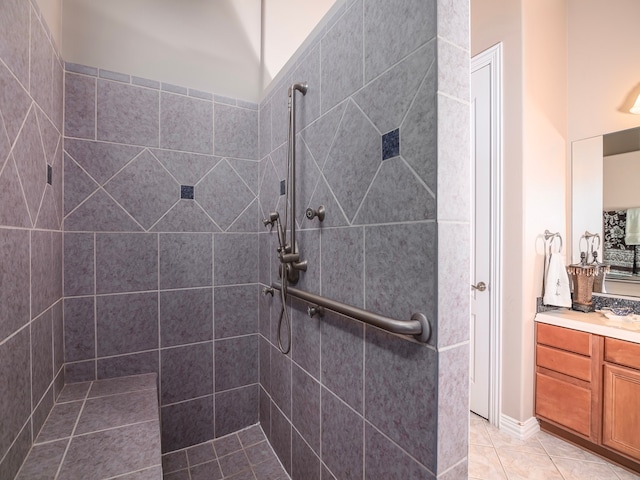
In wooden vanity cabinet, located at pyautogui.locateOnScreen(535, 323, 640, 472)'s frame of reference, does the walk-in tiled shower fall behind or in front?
in front

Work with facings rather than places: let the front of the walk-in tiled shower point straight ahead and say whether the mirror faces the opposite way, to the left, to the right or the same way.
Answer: to the right

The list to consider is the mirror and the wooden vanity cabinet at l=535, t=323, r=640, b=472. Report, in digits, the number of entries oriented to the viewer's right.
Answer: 0

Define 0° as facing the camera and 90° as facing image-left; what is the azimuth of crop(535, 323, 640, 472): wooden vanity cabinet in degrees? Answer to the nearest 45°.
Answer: approximately 45°

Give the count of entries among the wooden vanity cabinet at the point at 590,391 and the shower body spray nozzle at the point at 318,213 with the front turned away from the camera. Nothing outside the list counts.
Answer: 0

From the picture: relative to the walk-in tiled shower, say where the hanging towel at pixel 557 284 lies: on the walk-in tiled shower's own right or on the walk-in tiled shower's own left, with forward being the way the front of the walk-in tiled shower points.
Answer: on the walk-in tiled shower's own left

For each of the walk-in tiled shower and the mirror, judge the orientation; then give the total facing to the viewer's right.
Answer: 0

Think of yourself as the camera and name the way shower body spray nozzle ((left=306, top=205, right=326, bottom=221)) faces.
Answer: facing the viewer and to the left of the viewer

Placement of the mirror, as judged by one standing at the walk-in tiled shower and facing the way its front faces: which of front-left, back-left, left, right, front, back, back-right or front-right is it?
left

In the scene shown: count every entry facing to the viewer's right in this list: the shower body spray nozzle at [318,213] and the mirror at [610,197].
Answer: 0
